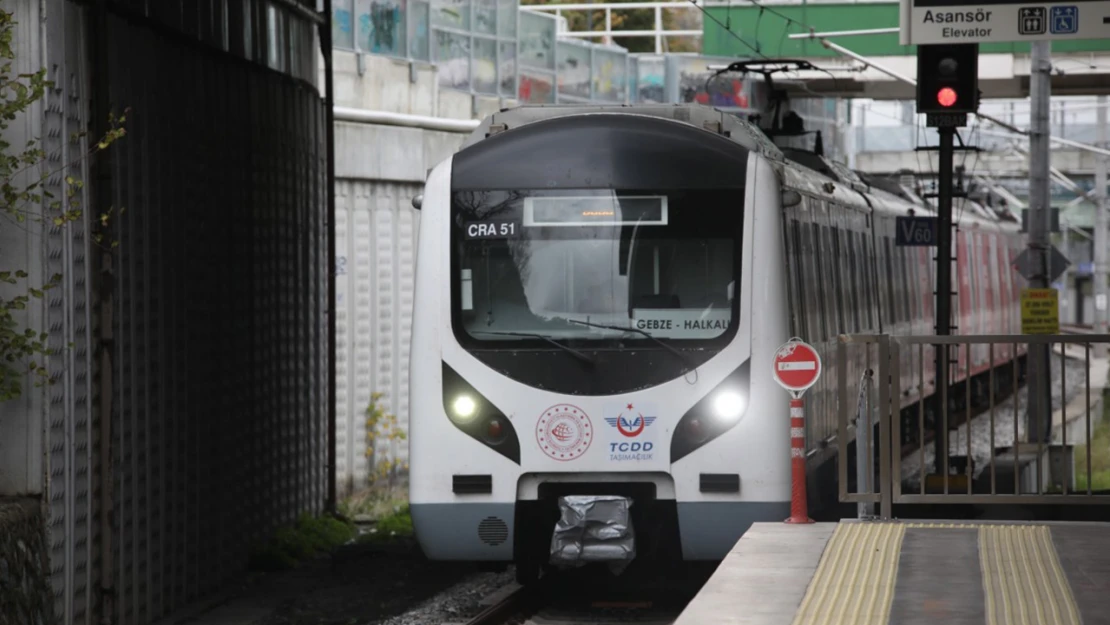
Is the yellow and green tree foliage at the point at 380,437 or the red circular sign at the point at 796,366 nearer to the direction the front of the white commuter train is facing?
the red circular sign

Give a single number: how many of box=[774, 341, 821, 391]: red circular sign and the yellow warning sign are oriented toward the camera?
2

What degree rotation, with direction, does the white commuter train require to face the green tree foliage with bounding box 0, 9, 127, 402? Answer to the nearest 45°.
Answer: approximately 45° to its right

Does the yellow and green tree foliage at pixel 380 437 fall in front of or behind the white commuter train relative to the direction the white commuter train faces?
behind

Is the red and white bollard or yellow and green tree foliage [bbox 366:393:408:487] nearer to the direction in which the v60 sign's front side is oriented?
the red and white bollard

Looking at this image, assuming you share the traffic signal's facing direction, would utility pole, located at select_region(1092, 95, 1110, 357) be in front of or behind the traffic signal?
behind

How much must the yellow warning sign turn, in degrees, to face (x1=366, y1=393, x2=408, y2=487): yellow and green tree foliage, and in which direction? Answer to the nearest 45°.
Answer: approximately 45° to its right

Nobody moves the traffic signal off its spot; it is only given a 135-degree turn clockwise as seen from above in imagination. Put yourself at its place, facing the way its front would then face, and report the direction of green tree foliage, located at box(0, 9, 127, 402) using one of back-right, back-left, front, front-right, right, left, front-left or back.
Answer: left

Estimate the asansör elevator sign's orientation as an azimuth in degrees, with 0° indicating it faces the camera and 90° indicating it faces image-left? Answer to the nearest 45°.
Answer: approximately 0°
